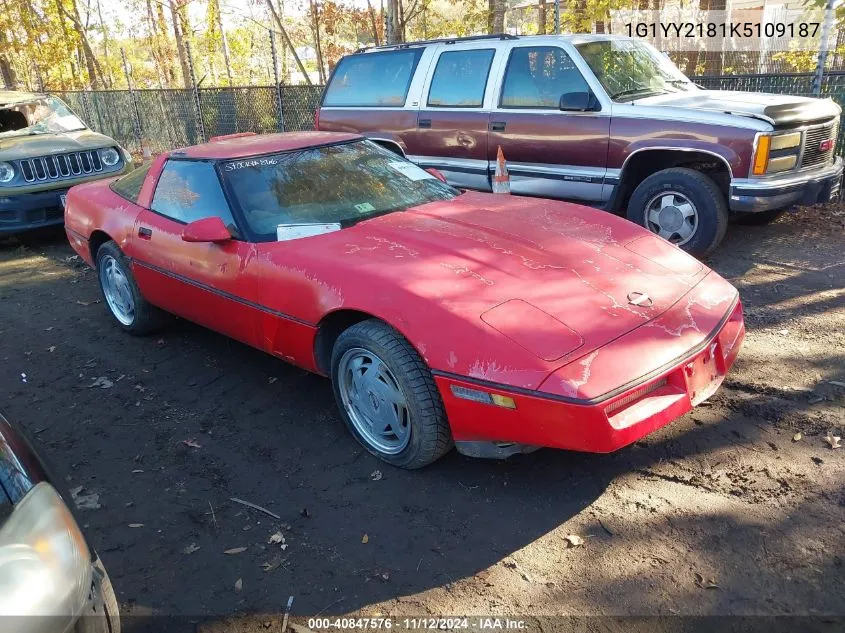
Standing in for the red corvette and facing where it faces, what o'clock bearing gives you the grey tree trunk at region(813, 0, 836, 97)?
The grey tree trunk is roughly at 9 o'clock from the red corvette.

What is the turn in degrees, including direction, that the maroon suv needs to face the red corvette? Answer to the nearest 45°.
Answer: approximately 45° to its right

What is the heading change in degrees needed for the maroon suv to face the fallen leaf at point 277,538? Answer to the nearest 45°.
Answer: approximately 45° to its right

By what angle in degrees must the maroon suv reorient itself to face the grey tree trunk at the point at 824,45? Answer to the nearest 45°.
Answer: approximately 90° to its left

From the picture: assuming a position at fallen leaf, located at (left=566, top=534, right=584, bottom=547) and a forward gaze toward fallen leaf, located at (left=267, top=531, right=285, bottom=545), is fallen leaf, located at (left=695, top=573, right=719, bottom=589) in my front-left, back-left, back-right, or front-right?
back-left

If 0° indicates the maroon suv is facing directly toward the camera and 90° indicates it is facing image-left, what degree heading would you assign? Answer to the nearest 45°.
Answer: approximately 315°

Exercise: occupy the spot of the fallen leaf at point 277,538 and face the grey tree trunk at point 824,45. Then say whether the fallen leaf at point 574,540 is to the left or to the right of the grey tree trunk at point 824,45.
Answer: right

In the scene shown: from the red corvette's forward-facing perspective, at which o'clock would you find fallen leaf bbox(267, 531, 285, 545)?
The fallen leaf is roughly at 3 o'clock from the red corvette.

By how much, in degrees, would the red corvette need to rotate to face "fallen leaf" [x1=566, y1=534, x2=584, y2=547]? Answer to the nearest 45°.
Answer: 0° — it already faces it

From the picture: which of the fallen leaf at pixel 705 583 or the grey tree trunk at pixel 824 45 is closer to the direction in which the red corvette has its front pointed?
the fallen leaf
